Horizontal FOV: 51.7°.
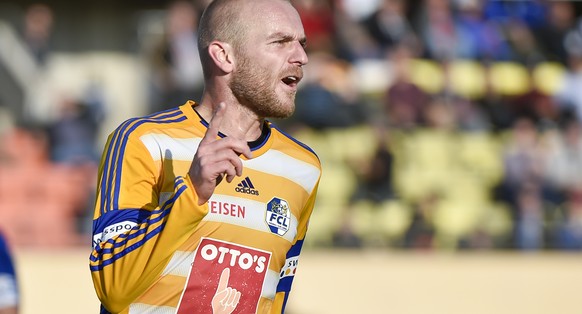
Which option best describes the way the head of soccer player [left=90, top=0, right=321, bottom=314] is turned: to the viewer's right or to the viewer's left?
to the viewer's right

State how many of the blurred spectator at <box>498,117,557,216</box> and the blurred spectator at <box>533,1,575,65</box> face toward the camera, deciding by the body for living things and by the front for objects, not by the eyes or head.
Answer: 2

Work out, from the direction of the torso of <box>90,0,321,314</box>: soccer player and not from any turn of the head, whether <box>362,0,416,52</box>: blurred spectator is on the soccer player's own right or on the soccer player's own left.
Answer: on the soccer player's own left

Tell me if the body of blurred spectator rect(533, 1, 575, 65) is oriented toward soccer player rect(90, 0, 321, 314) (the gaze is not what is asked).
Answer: yes

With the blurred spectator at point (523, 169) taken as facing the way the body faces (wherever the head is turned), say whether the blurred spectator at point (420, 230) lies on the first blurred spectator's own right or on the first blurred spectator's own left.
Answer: on the first blurred spectator's own right

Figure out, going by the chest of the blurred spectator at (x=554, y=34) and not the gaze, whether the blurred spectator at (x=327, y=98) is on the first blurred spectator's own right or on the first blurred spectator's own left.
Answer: on the first blurred spectator's own right

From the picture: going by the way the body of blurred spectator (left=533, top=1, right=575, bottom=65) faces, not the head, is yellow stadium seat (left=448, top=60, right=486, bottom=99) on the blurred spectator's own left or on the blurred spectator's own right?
on the blurred spectator's own right

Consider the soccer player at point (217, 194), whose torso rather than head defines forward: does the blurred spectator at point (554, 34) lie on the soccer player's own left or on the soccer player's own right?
on the soccer player's own left
